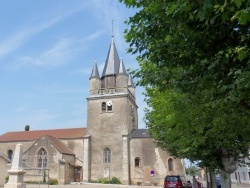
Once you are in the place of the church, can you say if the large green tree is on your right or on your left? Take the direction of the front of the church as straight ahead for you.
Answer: on your left
